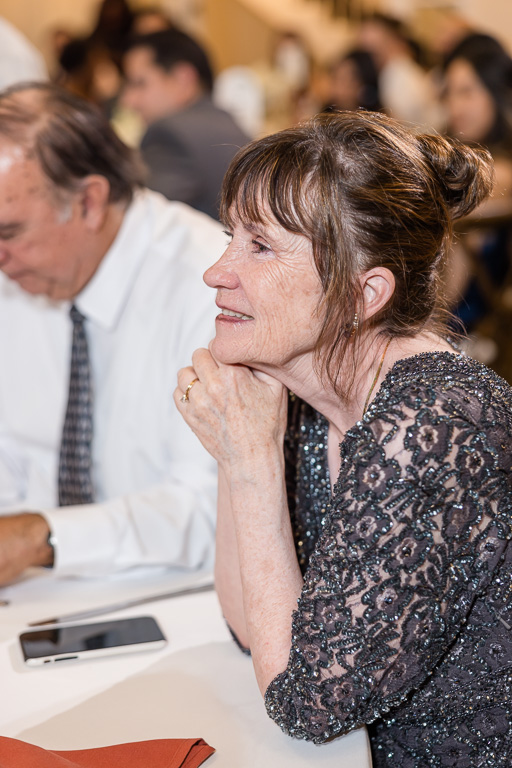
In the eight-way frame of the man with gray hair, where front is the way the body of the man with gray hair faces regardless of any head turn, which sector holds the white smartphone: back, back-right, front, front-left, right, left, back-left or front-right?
front-left

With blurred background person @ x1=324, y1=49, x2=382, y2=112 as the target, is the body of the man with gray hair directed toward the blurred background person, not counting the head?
no

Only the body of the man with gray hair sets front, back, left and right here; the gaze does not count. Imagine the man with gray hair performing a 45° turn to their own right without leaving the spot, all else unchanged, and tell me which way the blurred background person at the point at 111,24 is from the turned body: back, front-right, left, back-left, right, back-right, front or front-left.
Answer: right

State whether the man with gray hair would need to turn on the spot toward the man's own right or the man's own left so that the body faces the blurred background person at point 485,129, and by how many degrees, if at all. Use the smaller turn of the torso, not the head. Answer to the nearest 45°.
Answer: approximately 180°

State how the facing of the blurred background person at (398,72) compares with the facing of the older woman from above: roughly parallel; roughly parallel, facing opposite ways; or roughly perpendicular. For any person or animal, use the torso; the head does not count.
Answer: roughly parallel

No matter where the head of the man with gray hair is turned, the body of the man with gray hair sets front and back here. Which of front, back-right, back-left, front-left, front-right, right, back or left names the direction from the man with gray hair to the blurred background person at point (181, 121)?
back-right

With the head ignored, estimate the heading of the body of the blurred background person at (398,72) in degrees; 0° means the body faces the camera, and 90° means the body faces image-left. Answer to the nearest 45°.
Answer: approximately 90°

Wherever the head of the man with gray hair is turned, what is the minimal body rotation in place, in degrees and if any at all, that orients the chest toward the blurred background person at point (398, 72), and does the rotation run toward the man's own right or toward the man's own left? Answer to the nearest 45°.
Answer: approximately 135° to the man's own right

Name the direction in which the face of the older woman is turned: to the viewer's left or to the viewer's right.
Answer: to the viewer's left

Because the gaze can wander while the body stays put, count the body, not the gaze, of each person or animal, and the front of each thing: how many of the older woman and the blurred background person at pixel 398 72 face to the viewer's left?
2

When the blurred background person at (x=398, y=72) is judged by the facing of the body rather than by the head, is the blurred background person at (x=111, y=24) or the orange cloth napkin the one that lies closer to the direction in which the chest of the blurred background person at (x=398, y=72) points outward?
the blurred background person

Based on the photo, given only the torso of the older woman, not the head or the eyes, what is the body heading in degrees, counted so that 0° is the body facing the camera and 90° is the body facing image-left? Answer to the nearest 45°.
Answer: approximately 90°

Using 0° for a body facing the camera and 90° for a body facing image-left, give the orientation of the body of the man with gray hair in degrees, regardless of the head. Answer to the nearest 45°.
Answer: approximately 45°

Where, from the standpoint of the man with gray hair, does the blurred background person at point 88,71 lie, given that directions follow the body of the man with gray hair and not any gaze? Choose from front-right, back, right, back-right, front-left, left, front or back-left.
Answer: back-right
